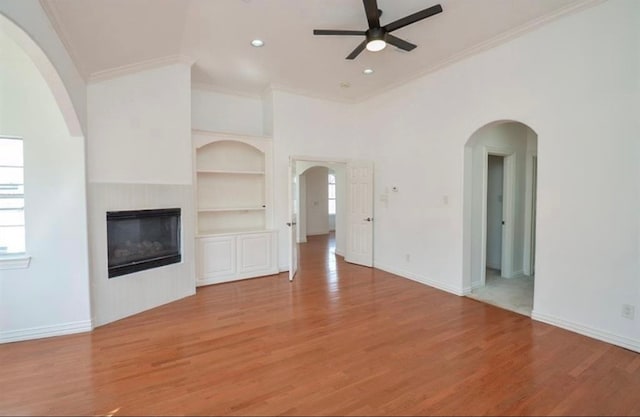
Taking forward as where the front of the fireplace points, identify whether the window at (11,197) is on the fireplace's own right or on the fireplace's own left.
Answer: on the fireplace's own right

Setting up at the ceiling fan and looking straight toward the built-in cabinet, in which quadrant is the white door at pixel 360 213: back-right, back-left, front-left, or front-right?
front-right

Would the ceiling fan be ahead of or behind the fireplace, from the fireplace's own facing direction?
ahead

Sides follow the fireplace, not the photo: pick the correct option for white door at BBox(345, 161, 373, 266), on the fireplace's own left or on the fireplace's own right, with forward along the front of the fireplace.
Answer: on the fireplace's own left

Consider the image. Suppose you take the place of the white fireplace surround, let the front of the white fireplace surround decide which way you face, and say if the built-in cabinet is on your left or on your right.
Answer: on your left

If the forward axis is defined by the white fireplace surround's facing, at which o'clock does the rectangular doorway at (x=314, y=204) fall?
The rectangular doorway is roughly at 9 o'clock from the white fireplace surround.

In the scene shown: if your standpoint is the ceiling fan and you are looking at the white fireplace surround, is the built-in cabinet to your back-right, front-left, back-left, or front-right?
front-right

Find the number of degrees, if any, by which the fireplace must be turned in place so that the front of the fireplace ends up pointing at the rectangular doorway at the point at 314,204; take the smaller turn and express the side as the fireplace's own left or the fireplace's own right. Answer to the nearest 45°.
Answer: approximately 90° to the fireplace's own left

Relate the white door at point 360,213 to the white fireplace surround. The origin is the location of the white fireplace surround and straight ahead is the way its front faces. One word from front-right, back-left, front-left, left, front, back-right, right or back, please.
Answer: front-left

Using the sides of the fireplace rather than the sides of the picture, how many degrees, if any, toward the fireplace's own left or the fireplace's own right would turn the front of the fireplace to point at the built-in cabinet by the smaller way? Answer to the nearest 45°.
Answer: approximately 90° to the fireplace's own left

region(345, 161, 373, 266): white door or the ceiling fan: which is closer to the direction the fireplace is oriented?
the ceiling fan

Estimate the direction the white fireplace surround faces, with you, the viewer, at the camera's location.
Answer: facing the viewer and to the right of the viewer

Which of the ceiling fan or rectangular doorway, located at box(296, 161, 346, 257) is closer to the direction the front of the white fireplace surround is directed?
the ceiling fan
